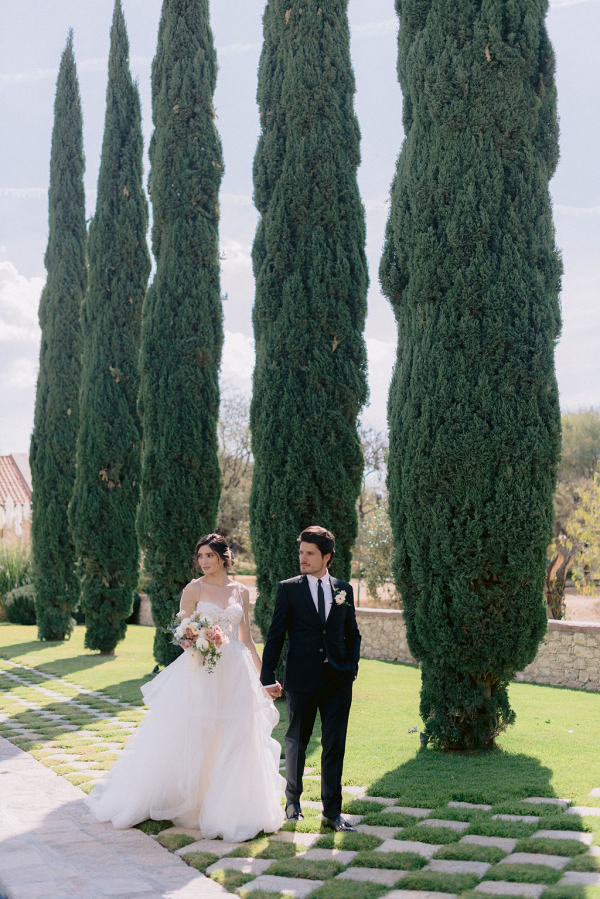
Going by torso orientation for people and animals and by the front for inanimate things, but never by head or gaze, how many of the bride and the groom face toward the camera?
2

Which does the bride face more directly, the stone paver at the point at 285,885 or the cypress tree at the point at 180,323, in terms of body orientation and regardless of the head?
the stone paver

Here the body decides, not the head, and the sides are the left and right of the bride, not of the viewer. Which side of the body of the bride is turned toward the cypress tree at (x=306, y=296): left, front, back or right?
back

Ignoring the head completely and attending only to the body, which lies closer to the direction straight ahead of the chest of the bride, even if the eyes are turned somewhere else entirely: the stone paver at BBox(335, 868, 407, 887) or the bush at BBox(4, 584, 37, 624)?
the stone paver

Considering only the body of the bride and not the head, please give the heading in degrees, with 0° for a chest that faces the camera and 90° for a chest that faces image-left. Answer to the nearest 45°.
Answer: approximately 0°

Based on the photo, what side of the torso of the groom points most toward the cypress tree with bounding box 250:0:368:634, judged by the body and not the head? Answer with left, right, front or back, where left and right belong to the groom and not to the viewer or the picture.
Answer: back

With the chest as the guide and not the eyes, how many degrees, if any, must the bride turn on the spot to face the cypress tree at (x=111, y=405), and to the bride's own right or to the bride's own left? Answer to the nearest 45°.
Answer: approximately 180°

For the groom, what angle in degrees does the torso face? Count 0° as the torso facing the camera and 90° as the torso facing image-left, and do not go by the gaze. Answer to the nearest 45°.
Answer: approximately 0°
